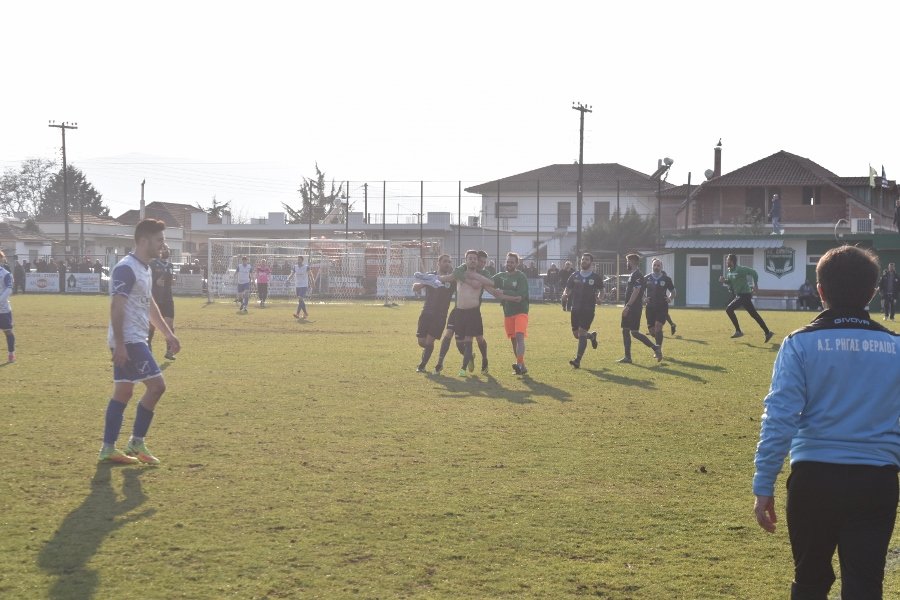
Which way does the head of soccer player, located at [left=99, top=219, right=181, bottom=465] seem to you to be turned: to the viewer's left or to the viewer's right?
to the viewer's right

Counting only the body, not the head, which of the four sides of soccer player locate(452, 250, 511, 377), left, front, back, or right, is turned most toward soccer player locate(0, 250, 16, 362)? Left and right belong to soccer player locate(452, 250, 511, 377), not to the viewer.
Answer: right

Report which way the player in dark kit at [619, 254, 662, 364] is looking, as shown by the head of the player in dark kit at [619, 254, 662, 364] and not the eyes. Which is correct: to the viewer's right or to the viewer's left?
to the viewer's left

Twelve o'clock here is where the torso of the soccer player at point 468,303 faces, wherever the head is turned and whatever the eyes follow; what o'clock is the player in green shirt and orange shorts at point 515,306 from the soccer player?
The player in green shirt and orange shorts is roughly at 8 o'clock from the soccer player.

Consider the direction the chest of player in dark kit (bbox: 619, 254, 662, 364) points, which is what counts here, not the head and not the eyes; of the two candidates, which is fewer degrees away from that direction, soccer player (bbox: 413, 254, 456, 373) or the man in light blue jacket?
the soccer player
